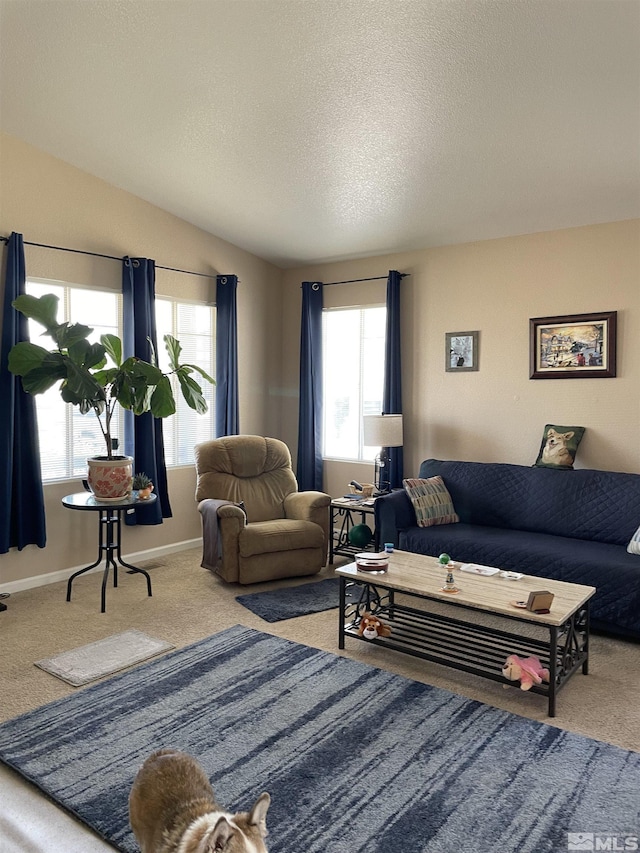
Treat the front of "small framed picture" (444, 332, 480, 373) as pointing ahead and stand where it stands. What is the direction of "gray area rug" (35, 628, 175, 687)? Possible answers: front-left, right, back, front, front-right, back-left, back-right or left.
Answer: front-right

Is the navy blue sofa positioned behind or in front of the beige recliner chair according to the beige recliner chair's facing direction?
in front

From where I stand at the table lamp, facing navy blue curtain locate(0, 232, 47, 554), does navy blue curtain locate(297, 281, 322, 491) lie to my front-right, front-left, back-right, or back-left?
front-right

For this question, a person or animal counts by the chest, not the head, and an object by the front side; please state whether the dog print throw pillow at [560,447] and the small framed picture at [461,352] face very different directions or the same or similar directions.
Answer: same or similar directions

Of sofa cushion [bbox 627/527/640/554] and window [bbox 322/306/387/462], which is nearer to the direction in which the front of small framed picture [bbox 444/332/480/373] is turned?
the sofa cushion

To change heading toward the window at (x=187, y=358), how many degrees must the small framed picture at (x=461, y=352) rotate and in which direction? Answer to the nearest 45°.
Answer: approximately 90° to its right

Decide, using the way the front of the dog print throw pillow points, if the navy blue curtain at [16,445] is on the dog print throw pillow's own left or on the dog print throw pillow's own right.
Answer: on the dog print throw pillow's own right

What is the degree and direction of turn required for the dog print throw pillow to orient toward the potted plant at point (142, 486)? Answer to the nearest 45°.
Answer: approximately 45° to its right

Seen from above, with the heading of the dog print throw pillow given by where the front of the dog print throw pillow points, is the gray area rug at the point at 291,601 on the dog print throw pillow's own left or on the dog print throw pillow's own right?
on the dog print throw pillow's own right

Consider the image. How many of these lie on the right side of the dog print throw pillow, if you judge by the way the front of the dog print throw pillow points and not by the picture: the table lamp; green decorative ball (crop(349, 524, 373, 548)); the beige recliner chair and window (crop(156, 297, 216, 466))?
4

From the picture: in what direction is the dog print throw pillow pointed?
toward the camera

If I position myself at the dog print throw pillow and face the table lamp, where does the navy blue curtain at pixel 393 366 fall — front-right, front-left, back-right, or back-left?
front-right

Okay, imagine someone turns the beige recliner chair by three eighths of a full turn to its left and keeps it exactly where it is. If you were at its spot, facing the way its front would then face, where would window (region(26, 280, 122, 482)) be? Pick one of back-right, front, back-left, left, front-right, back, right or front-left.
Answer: left

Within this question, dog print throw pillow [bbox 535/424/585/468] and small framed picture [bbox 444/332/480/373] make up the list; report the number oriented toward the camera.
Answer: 2

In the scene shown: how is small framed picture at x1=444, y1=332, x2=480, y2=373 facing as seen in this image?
toward the camera

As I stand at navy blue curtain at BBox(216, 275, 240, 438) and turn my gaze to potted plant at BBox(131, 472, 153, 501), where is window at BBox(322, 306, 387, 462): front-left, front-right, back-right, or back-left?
back-left

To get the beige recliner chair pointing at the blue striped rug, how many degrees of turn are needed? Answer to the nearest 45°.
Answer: approximately 45° to its right

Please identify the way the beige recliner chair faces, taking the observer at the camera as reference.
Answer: facing the viewer and to the right of the viewer
